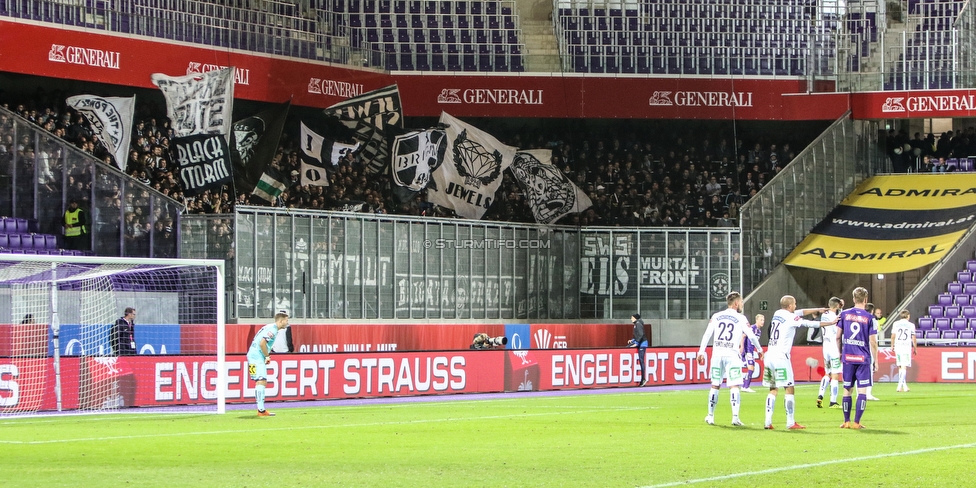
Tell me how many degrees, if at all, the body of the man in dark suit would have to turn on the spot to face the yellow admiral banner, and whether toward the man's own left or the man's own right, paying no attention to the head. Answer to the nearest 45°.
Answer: approximately 90° to the man's own left

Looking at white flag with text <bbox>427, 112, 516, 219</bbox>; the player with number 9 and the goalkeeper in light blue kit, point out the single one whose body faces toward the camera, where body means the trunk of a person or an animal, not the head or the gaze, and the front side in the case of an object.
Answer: the white flag with text

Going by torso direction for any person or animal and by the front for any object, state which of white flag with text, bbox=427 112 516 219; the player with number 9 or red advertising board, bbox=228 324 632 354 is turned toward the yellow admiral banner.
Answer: the player with number 9

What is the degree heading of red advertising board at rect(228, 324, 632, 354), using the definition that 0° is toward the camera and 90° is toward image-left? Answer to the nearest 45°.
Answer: approximately 0°

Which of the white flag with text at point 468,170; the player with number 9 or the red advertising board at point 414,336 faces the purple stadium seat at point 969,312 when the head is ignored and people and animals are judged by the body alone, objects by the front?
the player with number 9

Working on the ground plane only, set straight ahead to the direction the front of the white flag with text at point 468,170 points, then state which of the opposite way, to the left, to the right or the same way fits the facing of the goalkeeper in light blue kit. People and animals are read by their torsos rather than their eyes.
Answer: to the left

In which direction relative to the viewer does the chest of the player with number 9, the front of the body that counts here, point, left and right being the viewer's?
facing away from the viewer

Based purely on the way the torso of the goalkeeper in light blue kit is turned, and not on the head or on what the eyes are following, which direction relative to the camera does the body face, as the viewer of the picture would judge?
to the viewer's right

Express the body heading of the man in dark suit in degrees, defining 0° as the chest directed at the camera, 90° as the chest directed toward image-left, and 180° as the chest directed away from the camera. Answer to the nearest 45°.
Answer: approximately 315°

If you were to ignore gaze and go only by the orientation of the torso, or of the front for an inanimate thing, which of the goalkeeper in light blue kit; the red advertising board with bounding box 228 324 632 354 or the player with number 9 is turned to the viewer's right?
the goalkeeper in light blue kit
